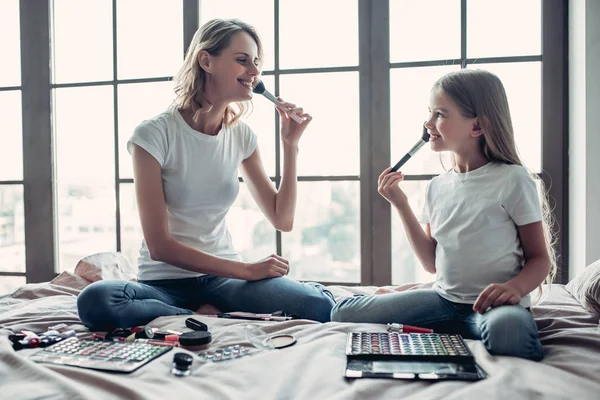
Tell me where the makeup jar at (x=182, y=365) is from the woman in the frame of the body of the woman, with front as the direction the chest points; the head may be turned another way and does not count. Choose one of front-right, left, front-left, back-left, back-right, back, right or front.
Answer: front-right

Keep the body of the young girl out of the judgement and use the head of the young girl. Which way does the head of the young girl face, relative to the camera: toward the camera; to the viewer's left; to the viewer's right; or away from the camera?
to the viewer's left

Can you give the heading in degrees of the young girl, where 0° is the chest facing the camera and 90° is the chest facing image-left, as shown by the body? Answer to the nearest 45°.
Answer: approximately 45°

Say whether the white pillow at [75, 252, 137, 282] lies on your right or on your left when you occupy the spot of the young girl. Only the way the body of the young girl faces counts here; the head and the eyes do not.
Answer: on your right

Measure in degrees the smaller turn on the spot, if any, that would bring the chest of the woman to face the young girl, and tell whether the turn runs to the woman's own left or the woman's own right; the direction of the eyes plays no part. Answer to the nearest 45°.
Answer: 0° — they already face them

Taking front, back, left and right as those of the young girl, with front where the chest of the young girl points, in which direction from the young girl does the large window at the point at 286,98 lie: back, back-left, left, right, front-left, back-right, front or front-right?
right

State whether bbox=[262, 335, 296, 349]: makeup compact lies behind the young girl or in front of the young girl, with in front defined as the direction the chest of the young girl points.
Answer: in front

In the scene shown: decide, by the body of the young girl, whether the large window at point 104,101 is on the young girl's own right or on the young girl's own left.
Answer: on the young girl's own right

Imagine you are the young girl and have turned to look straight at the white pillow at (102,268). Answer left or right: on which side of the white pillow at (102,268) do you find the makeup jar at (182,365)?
left

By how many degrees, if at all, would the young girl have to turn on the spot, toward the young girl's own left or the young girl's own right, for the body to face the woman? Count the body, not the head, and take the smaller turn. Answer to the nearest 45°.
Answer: approximately 45° to the young girl's own right

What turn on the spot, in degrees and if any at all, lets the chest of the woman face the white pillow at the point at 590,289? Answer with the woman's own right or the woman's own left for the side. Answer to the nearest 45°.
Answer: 0° — they already face it

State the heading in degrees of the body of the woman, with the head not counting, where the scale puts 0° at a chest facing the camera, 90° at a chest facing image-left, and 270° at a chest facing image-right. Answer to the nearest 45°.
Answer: approximately 315°

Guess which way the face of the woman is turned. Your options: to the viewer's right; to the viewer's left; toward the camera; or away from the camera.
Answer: to the viewer's right

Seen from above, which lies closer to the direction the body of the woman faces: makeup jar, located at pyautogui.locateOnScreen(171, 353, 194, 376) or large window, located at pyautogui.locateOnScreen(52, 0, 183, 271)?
the makeup jar

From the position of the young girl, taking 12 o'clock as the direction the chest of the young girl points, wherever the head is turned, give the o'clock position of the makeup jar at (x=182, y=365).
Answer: The makeup jar is roughly at 12 o'clock from the young girl.
